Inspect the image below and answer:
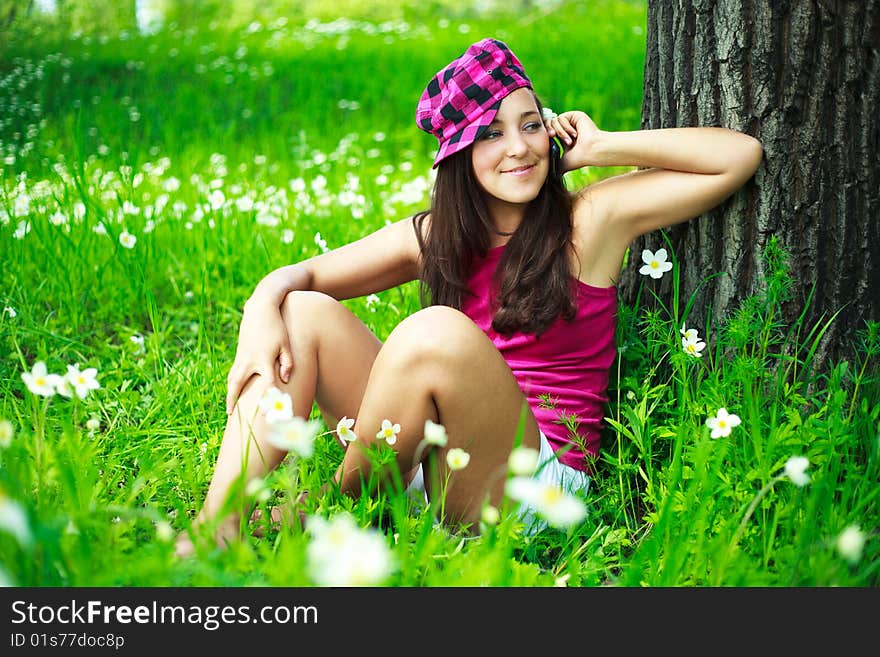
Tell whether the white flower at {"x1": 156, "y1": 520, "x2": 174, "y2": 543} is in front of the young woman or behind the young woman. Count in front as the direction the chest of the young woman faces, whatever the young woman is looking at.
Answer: in front

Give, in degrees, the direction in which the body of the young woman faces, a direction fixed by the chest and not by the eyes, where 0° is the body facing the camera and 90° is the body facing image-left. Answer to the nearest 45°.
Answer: approximately 45°

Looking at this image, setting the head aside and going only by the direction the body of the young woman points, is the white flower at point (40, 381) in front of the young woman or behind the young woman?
in front

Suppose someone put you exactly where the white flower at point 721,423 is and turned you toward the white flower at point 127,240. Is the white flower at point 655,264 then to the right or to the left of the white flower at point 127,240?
right

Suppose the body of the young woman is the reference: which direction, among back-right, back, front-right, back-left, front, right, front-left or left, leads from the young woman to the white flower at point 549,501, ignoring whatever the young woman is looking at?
front-left
